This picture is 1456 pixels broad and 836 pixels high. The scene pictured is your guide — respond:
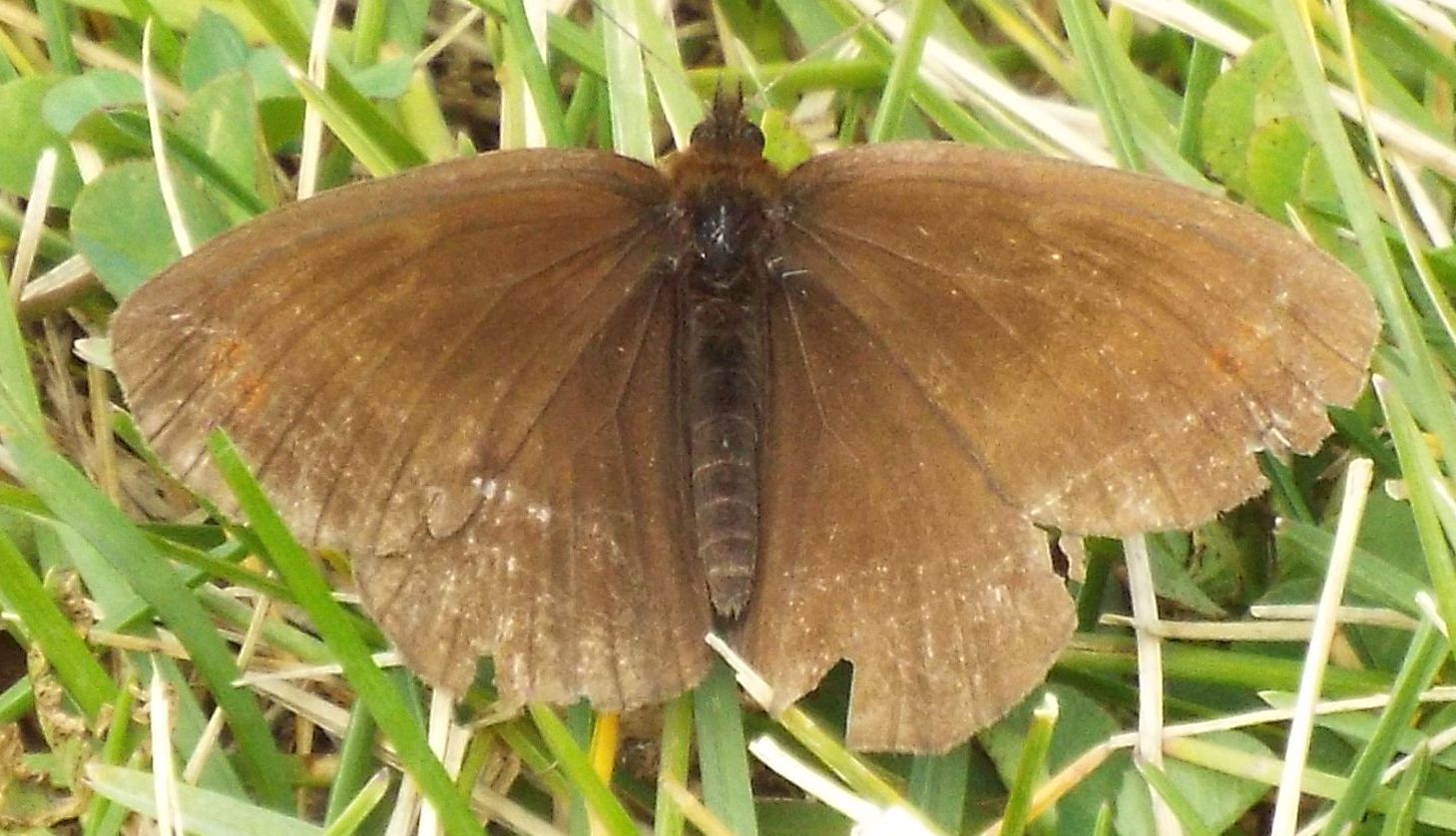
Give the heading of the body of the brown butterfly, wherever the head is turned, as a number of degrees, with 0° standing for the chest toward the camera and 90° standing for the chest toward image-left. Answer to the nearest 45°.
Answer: approximately 180°

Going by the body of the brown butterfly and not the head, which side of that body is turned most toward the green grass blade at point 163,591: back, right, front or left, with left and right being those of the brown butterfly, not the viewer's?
left
